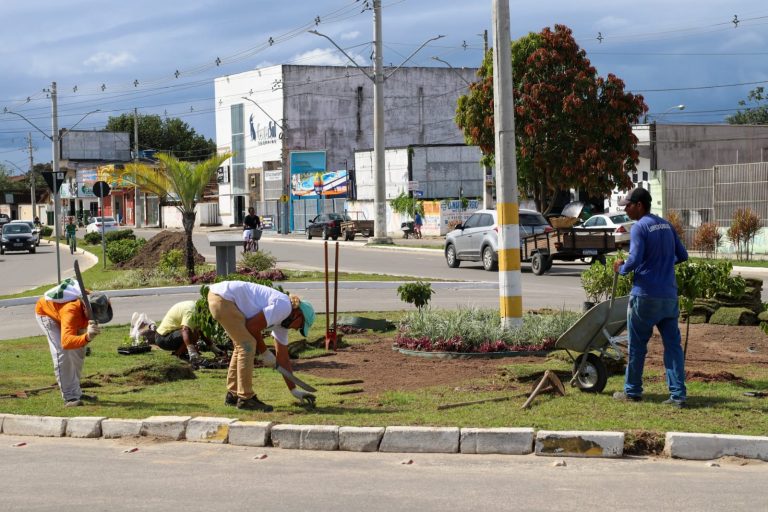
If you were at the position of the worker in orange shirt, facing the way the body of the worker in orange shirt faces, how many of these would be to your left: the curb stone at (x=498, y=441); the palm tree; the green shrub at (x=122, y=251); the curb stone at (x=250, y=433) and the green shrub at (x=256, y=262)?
3

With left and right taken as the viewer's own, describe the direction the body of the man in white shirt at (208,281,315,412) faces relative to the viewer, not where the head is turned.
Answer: facing to the right of the viewer

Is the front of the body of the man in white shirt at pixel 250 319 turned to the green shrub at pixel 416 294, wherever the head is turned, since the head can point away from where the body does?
no

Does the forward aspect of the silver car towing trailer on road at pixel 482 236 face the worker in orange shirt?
no

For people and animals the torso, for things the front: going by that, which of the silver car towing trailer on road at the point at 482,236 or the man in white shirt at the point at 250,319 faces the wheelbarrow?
the man in white shirt

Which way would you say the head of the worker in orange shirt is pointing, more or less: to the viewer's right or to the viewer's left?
to the viewer's right

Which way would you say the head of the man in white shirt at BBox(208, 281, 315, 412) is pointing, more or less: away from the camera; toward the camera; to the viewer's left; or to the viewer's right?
to the viewer's right

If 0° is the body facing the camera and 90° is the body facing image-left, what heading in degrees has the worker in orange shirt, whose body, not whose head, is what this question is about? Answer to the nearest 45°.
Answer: approximately 270°

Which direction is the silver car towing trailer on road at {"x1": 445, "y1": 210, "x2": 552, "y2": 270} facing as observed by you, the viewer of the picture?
facing away from the viewer and to the left of the viewer

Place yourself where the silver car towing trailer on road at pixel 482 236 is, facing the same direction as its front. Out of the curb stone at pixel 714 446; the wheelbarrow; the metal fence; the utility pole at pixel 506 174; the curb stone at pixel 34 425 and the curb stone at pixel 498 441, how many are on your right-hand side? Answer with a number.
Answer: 1

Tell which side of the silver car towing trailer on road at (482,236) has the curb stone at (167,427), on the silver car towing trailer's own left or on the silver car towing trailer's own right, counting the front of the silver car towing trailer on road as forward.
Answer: on the silver car towing trailer's own left

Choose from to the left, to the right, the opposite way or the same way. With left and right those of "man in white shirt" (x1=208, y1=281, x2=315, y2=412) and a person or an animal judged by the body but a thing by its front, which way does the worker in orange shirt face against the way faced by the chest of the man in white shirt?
the same way

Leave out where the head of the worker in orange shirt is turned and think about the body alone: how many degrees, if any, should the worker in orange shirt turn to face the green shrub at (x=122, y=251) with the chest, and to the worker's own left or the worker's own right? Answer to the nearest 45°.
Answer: approximately 90° to the worker's own left

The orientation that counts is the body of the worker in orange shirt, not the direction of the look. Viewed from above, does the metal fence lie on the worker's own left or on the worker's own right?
on the worker's own left

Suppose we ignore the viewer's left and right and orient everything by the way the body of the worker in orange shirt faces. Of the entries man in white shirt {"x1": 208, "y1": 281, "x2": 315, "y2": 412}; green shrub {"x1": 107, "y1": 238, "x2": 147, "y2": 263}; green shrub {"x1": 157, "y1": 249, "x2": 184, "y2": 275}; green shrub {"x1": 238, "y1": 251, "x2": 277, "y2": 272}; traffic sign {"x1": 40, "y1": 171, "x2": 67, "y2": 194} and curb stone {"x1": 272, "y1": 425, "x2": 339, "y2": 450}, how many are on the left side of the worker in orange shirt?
4

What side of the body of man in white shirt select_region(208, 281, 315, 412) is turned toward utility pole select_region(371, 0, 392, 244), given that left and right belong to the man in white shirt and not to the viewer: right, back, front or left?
left

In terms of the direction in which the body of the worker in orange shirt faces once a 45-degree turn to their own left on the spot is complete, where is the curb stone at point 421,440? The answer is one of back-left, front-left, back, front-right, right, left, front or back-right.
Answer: right

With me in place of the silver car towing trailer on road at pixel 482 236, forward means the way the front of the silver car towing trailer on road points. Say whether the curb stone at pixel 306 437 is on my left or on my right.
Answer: on my left

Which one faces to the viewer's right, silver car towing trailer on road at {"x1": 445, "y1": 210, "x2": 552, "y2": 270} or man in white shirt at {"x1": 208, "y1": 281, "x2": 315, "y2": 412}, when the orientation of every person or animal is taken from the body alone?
the man in white shirt

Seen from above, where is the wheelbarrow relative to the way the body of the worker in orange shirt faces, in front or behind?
in front
